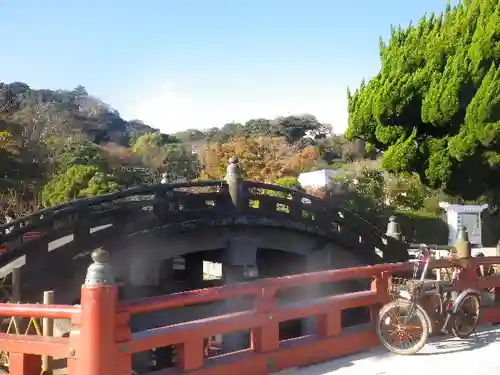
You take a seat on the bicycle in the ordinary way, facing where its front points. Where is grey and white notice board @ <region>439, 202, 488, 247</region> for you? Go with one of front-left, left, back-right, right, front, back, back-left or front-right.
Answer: back-right

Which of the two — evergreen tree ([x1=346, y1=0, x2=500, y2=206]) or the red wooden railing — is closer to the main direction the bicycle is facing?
the red wooden railing

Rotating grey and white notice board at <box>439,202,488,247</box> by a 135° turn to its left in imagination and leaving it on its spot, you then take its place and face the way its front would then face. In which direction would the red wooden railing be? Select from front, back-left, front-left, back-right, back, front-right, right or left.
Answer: back-right

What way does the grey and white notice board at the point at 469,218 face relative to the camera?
toward the camera

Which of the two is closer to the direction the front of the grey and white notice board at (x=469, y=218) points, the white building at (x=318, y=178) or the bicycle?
the bicycle

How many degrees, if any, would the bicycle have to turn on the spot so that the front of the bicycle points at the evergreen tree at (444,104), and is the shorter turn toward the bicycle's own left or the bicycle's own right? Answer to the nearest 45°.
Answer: approximately 135° to the bicycle's own right

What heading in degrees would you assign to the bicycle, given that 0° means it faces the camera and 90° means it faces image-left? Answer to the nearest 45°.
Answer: approximately 45°

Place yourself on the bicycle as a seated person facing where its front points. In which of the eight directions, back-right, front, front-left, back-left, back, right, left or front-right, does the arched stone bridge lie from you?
right

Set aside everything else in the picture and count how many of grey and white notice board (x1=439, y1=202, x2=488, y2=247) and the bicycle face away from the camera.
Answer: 0

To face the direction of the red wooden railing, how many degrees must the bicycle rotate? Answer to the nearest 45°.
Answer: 0° — it already faces it

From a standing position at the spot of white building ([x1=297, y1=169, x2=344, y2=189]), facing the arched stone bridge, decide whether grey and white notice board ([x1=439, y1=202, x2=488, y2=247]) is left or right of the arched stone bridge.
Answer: left

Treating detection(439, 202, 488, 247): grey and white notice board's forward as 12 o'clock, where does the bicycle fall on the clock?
The bicycle is roughly at 12 o'clock from the grey and white notice board.
